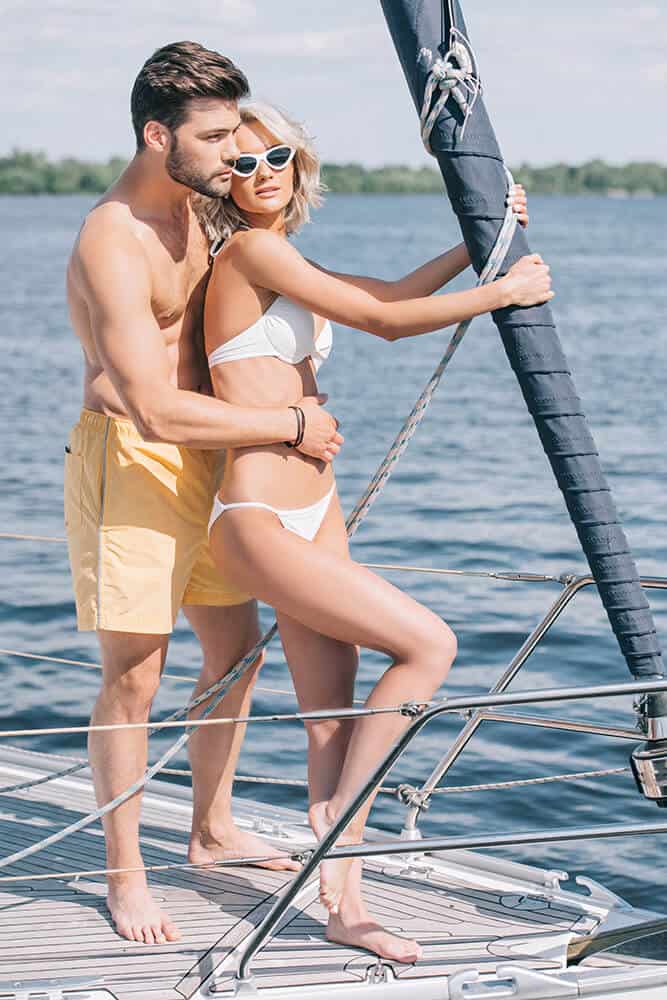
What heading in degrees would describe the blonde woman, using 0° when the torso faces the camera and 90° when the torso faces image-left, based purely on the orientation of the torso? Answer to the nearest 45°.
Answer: approximately 315°

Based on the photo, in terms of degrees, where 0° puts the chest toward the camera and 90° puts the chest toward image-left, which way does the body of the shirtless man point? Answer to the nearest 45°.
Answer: approximately 315°

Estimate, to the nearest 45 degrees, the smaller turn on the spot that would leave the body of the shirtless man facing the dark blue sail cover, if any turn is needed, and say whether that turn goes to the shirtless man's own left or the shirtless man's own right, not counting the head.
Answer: approximately 45° to the shirtless man's own left

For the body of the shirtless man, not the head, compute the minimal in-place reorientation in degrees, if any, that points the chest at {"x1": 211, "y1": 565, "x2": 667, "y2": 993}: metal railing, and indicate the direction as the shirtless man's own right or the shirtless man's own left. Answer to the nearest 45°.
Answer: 0° — they already face it

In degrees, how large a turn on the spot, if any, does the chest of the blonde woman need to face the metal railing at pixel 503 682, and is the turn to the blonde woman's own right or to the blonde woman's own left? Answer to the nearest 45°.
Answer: approximately 90° to the blonde woman's own left
